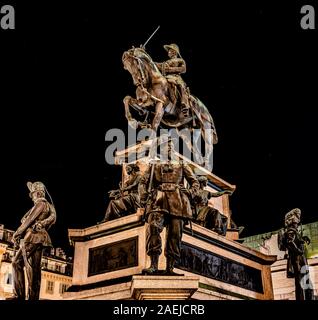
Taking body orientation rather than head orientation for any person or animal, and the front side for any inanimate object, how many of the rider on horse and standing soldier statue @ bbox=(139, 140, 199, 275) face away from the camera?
0

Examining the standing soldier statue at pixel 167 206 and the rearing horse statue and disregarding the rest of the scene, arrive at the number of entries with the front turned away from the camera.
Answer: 0

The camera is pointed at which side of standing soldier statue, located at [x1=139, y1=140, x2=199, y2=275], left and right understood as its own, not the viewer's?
front

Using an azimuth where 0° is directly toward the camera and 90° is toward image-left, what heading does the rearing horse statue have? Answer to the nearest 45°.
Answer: approximately 45°

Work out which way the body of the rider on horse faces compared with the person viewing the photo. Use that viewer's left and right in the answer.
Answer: facing the viewer and to the left of the viewer
